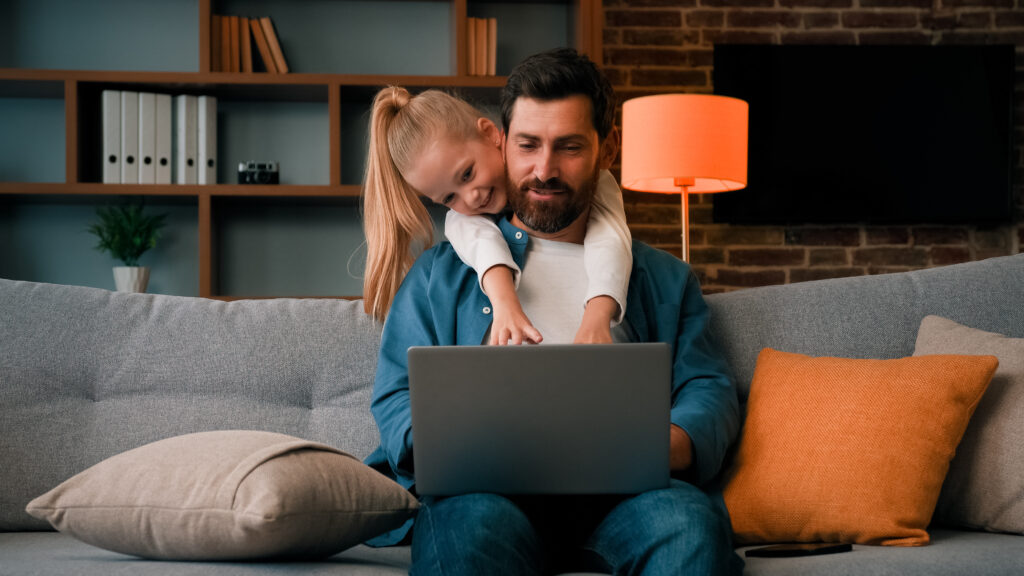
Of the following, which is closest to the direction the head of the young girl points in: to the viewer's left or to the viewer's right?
to the viewer's right

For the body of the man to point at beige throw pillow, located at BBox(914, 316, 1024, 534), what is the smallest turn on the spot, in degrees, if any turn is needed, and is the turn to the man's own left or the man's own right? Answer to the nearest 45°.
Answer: approximately 90° to the man's own left

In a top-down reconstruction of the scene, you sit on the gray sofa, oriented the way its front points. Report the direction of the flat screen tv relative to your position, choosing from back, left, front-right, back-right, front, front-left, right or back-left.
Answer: back-left

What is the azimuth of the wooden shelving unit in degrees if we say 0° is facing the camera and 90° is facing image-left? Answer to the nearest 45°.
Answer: approximately 0°

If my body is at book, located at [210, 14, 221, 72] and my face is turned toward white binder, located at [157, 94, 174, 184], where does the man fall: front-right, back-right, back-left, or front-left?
back-left

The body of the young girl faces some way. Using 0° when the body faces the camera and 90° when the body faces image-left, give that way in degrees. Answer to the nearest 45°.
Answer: approximately 0°

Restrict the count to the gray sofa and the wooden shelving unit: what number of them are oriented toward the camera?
2

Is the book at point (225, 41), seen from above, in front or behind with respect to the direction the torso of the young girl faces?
behind

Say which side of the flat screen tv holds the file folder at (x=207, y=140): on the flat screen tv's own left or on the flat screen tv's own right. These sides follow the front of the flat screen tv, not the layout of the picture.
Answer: on the flat screen tv's own right
